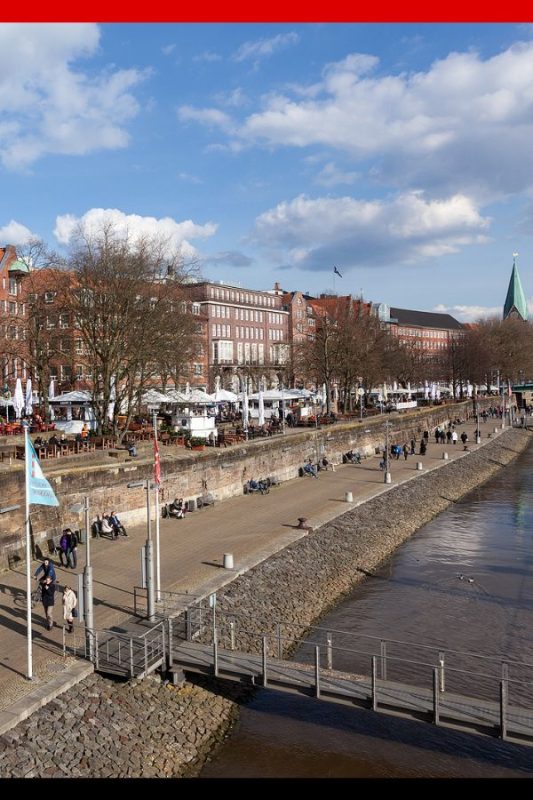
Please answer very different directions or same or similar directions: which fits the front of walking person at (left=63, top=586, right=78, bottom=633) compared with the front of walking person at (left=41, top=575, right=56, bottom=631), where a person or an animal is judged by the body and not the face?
same or similar directions

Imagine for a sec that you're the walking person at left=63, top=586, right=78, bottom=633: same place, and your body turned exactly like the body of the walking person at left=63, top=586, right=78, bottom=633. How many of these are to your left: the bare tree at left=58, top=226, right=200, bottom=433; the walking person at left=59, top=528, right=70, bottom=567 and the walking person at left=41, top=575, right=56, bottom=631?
0

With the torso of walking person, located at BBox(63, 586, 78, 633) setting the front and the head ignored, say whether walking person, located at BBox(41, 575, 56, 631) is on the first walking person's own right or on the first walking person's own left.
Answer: on the first walking person's own right

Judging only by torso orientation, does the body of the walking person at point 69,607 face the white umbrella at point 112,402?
no

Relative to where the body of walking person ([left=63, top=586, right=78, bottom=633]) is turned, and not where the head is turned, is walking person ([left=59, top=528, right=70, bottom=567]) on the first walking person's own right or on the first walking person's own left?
on the first walking person's own right

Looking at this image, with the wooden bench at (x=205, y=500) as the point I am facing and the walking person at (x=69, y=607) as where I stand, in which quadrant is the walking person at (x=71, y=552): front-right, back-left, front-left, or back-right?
front-left

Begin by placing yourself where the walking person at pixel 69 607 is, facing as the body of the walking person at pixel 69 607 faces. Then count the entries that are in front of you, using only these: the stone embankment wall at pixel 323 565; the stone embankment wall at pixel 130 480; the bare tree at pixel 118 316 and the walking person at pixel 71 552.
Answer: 0

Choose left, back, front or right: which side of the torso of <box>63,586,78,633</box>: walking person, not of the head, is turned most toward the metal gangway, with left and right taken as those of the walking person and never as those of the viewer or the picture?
left

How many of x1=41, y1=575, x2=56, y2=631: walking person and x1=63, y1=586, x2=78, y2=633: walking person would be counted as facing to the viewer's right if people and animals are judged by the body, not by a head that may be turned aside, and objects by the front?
0

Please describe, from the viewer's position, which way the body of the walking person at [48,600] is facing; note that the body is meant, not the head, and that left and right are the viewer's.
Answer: facing the viewer and to the left of the viewer

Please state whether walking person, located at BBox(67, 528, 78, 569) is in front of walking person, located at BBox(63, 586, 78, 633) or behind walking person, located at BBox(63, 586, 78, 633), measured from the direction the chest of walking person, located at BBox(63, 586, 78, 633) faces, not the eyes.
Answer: behind

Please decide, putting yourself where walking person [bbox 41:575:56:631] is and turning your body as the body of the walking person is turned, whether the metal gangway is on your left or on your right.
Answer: on your left

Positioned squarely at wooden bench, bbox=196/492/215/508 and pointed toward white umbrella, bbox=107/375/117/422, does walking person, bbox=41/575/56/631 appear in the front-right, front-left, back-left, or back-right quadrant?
back-left
